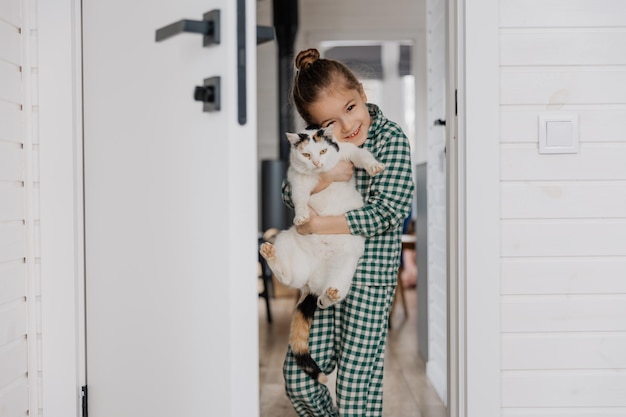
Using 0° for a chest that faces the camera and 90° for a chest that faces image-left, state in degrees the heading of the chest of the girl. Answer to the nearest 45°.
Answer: approximately 45°

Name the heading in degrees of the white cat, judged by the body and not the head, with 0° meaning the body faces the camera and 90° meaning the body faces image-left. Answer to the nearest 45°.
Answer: approximately 0°

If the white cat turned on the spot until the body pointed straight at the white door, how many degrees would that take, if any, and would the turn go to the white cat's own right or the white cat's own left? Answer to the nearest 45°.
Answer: approximately 45° to the white cat's own right

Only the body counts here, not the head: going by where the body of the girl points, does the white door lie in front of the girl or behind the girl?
in front
